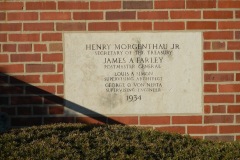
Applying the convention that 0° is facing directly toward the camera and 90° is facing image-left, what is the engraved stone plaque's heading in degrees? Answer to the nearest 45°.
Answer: approximately 0°
